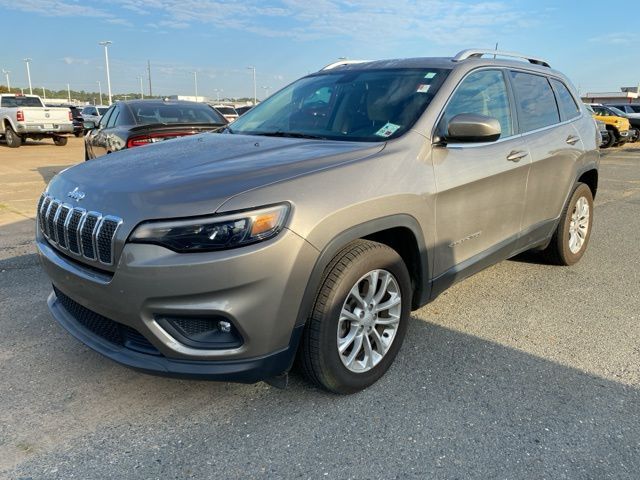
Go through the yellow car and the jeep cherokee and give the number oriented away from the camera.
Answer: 0

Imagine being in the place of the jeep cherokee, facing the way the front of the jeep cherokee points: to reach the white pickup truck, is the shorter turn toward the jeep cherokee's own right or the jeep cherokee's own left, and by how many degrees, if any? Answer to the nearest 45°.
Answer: approximately 90° to the jeep cherokee's own right

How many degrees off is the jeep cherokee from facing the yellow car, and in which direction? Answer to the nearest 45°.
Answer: approximately 180°

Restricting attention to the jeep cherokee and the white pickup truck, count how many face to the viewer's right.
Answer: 0

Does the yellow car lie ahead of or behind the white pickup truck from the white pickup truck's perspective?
behind
